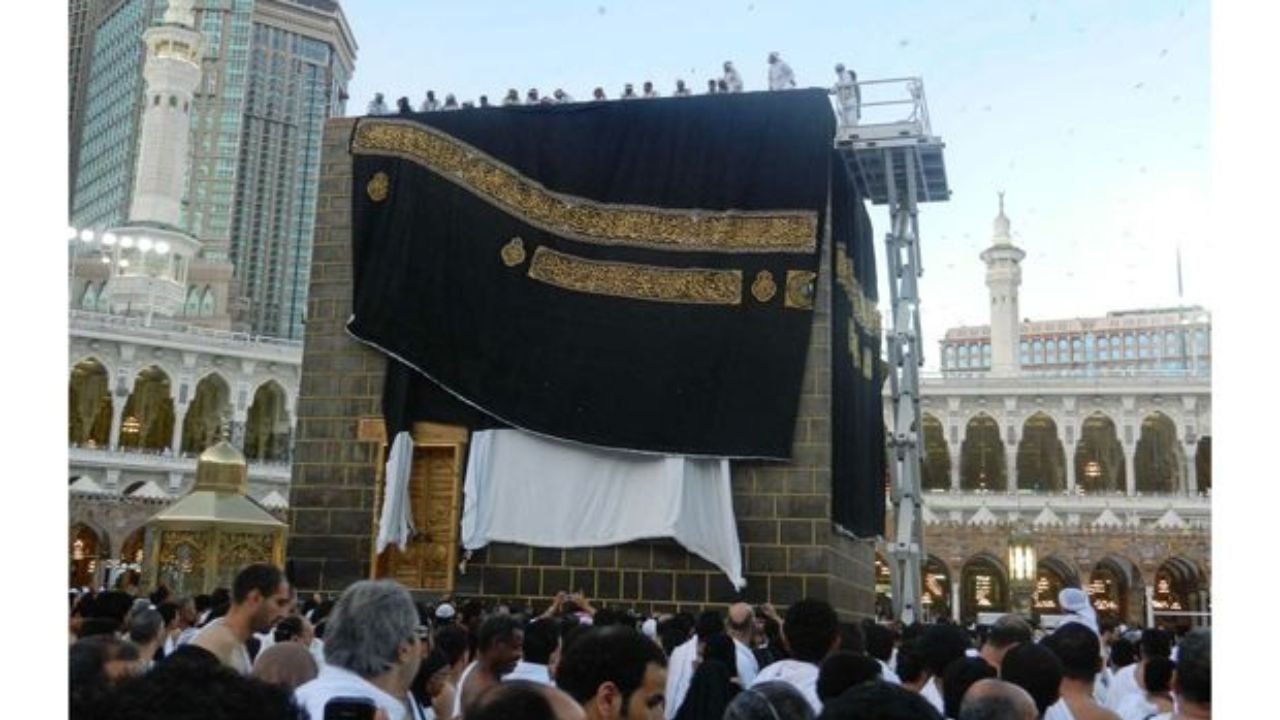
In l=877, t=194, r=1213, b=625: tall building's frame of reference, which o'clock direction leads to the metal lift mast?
The metal lift mast is roughly at 12 o'clock from the tall building.

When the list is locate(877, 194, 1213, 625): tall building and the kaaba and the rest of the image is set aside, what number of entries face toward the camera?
2

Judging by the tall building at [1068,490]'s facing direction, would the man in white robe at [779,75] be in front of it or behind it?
in front

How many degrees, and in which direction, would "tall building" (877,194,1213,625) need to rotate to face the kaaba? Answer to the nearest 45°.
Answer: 0° — it already faces it

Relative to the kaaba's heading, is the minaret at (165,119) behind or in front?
behind

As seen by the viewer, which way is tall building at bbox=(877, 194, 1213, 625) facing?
toward the camera

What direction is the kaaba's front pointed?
toward the camera

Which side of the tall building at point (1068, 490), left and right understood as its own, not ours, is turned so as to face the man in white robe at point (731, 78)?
front

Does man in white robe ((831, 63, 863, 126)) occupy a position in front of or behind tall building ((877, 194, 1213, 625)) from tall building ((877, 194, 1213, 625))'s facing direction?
in front

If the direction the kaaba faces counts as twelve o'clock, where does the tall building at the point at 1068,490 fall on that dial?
The tall building is roughly at 7 o'clock from the kaaba.

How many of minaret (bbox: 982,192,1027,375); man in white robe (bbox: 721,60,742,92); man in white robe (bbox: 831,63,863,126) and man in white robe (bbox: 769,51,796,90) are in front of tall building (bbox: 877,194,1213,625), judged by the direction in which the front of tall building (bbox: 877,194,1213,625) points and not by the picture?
3
